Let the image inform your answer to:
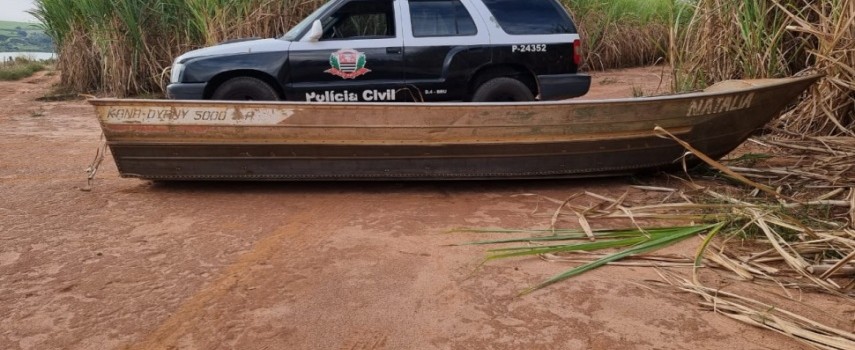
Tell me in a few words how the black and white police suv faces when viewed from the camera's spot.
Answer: facing to the left of the viewer

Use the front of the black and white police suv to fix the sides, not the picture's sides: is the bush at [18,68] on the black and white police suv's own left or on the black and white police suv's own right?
on the black and white police suv's own right
